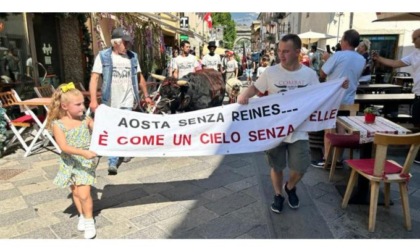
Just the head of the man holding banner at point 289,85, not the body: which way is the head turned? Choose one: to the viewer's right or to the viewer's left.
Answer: to the viewer's left

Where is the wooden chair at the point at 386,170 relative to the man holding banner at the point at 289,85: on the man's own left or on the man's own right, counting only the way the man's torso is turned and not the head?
on the man's own left

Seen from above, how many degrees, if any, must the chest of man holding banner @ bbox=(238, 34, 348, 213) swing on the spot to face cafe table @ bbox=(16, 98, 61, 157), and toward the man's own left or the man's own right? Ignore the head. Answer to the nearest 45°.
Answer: approximately 90° to the man's own right

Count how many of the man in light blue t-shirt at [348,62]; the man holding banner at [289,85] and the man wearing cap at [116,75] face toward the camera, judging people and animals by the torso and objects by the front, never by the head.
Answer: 2

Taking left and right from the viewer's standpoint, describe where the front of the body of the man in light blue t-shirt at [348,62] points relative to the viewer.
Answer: facing away from the viewer and to the left of the viewer

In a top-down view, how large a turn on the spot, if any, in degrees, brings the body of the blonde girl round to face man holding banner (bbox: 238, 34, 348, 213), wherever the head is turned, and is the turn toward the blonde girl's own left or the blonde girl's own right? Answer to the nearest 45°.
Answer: approximately 45° to the blonde girl's own left

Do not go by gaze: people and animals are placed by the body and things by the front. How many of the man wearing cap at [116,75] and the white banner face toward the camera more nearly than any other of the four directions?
2

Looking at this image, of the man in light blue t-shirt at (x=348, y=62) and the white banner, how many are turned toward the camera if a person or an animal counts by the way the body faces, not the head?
1

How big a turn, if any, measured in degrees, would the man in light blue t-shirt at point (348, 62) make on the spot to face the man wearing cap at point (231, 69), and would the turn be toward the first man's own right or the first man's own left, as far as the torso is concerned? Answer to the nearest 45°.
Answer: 0° — they already face them

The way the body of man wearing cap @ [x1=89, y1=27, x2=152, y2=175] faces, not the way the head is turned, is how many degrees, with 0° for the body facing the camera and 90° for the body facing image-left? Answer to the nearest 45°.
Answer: approximately 0°
